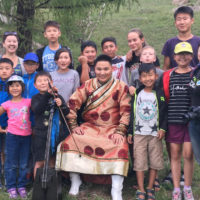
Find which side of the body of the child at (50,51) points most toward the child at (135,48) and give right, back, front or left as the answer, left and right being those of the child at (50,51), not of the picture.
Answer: left

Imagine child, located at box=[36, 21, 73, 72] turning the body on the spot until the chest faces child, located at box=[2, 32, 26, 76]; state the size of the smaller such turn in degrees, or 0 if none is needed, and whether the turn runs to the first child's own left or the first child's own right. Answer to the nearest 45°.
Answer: approximately 90° to the first child's own right

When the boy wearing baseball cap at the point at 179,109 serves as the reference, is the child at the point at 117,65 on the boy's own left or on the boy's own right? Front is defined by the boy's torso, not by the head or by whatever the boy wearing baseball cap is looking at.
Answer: on the boy's own right

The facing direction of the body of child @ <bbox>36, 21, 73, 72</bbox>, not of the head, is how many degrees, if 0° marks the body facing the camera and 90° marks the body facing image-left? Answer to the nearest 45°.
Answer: approximately 0°

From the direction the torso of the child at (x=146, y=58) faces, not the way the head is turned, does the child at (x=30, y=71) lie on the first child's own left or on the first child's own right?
on the first child's own right
